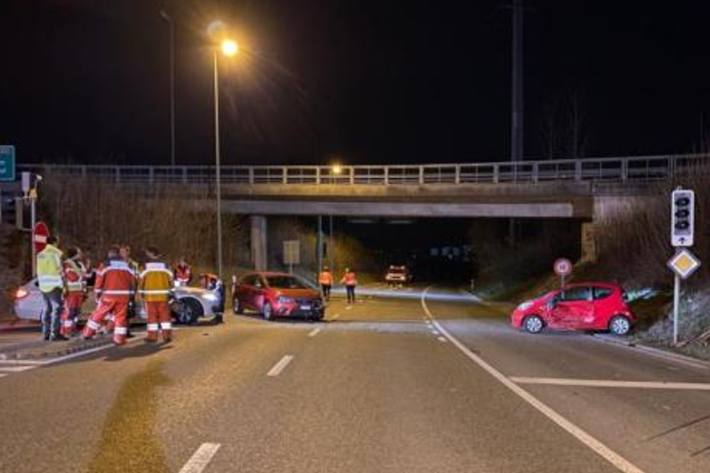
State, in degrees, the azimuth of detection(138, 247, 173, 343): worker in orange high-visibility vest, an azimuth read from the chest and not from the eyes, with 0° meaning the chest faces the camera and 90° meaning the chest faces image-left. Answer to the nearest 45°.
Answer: approximately 180°

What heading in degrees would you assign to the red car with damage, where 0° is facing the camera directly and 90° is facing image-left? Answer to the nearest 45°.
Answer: approximately 90°

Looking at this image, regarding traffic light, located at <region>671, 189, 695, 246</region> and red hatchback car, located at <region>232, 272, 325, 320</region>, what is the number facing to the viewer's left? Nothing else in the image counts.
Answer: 0

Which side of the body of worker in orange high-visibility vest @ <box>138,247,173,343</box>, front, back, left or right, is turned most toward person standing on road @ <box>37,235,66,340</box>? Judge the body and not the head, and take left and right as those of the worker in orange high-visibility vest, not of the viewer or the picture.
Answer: left

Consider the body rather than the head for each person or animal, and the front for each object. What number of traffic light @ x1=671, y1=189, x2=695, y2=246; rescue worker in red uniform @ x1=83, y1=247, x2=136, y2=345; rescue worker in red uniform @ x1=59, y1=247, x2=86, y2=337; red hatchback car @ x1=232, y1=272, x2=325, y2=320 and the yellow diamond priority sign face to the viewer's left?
0

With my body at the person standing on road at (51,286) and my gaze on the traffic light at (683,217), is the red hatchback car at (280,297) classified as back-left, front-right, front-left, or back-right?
front-left

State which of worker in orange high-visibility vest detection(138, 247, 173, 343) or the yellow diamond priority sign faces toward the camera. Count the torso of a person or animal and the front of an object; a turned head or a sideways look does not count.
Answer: the yellow diamond priority sign

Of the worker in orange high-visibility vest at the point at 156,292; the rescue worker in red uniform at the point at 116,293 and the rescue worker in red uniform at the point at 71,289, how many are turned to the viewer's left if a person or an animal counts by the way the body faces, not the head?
0

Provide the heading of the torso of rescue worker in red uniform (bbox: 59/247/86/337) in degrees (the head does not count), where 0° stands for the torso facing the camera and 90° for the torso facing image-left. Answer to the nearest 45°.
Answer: approximately 270°

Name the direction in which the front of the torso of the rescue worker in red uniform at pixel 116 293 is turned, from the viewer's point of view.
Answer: away from the camera

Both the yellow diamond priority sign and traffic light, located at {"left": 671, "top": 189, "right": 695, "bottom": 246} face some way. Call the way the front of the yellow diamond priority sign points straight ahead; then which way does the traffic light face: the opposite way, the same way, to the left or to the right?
the same way

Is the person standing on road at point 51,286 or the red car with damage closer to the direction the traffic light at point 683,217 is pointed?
the person standing on road

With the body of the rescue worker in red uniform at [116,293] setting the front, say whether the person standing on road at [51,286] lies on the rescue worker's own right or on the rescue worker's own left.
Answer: on the rescue worker's own left

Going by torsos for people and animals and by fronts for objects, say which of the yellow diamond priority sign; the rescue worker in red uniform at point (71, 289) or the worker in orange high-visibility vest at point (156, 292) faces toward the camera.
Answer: the yellow diamond priority sign

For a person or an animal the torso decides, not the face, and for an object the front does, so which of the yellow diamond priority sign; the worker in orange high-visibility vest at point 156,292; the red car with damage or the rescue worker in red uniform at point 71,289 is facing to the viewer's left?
the red car with damage

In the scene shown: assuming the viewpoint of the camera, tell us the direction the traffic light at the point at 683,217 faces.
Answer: facing the viewer

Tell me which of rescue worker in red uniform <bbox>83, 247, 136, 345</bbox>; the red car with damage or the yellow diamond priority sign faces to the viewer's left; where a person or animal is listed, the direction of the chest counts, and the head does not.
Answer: the red car with damage
